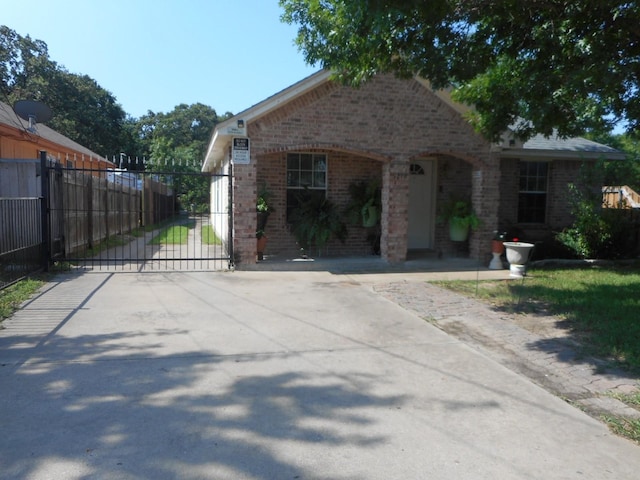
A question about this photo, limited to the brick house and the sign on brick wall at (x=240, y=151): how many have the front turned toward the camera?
2

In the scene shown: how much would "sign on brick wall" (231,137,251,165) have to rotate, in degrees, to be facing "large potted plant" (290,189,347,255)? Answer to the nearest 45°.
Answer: approximately 135° to its left

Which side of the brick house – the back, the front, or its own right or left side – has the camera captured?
front

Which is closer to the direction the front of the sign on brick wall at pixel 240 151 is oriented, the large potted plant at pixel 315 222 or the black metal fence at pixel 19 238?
the black metal fence

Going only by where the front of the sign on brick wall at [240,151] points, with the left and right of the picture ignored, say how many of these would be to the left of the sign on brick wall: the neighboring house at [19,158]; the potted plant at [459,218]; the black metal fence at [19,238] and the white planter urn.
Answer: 2

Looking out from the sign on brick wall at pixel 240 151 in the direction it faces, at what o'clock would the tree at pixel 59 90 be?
The tree is roughly at 5 o'clock from the sign on brick wall.

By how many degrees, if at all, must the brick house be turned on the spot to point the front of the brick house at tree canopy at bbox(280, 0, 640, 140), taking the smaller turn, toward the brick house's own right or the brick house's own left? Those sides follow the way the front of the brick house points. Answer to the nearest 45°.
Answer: approximately 45° to the brick house's own left

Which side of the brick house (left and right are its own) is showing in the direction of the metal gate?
right

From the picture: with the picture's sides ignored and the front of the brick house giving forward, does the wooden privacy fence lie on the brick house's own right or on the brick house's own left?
on the brick house's own right

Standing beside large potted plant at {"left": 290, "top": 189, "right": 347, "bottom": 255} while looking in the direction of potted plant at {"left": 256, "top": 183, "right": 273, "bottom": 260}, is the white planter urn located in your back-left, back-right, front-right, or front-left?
back-left

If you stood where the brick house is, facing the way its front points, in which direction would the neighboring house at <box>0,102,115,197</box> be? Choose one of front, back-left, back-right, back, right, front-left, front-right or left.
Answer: right

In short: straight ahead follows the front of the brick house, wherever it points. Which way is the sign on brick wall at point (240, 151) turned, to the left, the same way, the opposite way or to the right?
the same way

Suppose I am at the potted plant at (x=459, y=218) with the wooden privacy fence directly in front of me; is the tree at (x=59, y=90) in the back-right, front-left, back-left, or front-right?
front-right

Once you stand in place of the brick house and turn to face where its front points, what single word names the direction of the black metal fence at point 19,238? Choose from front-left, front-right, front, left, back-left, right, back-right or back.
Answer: front-right

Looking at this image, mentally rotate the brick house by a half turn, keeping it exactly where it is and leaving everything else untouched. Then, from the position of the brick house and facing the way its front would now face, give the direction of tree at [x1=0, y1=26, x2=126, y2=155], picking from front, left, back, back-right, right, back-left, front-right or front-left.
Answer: front-left

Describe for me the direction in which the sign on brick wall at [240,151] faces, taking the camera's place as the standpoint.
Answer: facing the viewer
